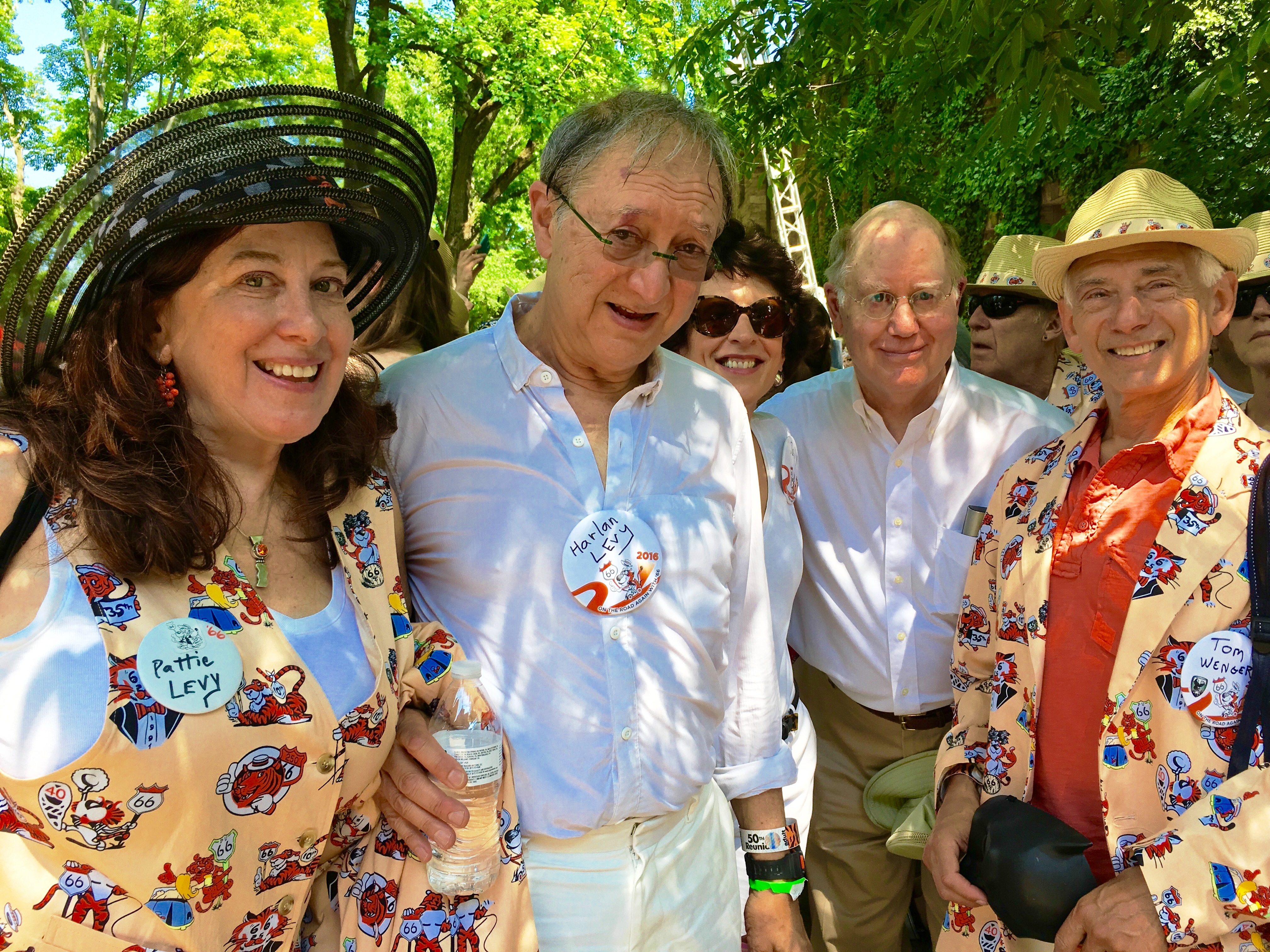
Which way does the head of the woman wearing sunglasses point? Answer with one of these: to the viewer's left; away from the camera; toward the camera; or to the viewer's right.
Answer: toward the camera

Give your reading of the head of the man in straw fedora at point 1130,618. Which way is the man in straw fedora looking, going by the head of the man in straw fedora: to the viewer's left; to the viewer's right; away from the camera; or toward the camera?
toward the camera

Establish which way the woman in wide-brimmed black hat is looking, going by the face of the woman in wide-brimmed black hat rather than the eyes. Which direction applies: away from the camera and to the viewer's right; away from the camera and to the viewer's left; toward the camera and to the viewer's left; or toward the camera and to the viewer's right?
toward the camera and to the viewer's right

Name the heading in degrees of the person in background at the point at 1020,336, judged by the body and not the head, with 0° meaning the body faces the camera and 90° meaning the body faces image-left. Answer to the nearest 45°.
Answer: approximately 45°

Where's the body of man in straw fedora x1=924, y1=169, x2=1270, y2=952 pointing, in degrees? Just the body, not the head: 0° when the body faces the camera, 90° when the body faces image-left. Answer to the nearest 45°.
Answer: approximately 45°

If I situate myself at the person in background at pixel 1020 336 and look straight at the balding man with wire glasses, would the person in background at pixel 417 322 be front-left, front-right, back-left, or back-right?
front-right

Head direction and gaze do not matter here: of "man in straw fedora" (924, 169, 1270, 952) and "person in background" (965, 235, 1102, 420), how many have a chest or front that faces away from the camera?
0

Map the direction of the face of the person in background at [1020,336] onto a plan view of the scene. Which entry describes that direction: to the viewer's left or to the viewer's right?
to the viewer's left
